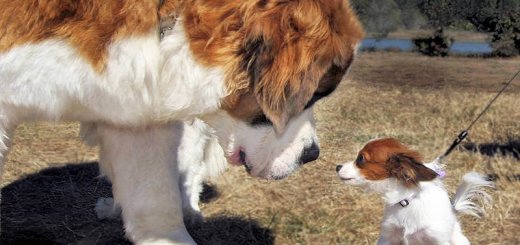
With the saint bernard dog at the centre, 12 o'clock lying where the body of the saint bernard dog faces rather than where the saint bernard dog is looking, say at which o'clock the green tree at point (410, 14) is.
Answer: The green tree is roughly at 10 o'clock from the saint bernard dog.

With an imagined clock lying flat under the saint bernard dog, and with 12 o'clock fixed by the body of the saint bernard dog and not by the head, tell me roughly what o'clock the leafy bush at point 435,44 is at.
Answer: The leafy bush is roughly at 10 o'clock from the saint bernard dog.

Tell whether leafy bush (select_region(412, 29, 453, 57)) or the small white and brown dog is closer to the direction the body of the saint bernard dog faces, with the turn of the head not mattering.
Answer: the small white and brown dog

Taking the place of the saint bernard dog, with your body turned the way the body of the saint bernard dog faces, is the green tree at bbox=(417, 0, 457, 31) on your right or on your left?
on your left

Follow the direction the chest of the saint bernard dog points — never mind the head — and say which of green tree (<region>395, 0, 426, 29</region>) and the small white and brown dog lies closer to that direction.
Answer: the small white and brown dog

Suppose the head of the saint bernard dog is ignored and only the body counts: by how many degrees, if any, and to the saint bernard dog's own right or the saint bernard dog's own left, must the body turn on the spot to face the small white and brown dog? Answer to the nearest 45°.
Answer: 0° — it already faces it

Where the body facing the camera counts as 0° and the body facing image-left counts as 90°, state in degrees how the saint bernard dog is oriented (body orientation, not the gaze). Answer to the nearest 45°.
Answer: approximately 270°
